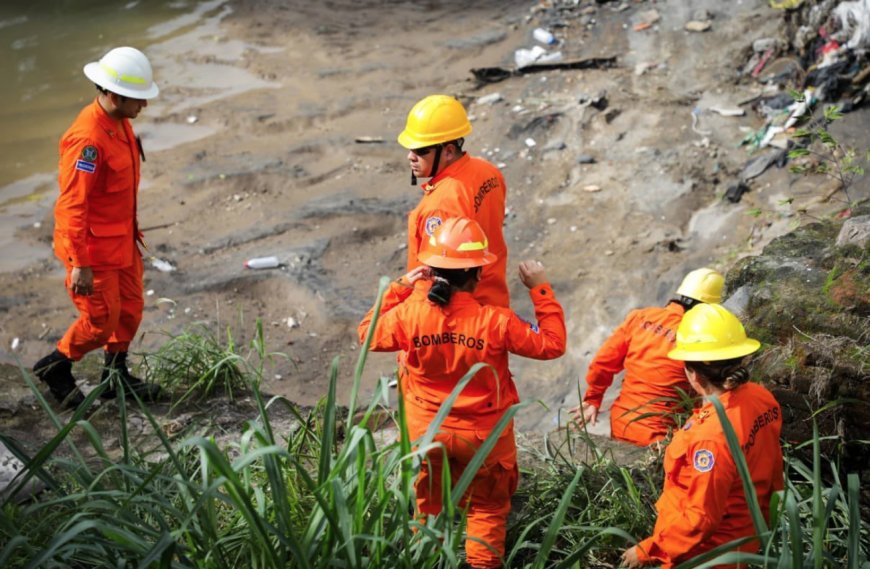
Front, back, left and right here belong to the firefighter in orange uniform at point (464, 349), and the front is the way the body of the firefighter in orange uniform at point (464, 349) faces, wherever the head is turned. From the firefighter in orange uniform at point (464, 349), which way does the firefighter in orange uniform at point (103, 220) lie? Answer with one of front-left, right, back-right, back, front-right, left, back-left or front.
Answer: front-left

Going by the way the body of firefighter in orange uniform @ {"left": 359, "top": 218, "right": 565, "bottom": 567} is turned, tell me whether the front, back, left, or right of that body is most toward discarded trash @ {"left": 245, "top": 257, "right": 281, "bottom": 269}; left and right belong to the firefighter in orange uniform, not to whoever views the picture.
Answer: front

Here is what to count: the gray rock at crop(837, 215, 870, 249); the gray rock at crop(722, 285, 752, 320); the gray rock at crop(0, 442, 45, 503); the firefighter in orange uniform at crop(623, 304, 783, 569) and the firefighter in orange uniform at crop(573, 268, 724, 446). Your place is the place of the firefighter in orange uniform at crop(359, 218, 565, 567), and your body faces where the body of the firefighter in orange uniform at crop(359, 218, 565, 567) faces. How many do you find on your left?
1

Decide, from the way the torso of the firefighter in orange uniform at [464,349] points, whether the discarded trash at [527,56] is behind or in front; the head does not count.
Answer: in front

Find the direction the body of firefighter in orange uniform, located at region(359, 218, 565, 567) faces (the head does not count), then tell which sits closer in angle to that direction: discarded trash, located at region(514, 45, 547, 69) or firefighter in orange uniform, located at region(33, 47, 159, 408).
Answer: the discarded trash

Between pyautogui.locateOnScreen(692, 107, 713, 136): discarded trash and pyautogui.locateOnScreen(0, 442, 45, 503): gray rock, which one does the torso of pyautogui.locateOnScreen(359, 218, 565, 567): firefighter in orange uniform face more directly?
the discarded trash

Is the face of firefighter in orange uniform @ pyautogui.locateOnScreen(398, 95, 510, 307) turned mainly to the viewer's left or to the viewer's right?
to the viewer's left

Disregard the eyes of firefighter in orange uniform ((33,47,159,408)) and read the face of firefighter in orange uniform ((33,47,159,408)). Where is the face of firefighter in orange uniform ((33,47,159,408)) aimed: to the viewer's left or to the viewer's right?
to the viewer's right

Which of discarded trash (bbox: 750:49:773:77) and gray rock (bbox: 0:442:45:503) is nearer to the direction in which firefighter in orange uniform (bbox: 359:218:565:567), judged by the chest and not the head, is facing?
the discarded trash

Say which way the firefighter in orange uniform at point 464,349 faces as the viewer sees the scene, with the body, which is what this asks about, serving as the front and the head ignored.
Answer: away from the camera

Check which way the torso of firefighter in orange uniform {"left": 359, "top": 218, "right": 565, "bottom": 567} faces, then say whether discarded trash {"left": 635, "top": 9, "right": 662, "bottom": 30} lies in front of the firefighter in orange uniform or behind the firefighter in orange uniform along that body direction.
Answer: in front

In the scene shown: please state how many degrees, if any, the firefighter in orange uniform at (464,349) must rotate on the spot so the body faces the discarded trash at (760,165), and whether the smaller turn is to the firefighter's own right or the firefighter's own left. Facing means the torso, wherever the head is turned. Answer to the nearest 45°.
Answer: approximately 45° to the firefighter's own right

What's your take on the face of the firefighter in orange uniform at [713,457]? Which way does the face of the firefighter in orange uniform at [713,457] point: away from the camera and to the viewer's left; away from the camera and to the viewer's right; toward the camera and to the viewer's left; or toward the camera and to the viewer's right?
away from the camera and to the viewer's left

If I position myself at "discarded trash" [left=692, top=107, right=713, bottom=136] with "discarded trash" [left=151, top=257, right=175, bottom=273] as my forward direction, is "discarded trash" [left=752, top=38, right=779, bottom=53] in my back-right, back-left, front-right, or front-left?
back-right

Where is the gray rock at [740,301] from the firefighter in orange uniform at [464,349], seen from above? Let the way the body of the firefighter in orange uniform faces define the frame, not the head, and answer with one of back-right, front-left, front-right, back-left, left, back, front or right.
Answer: front-right

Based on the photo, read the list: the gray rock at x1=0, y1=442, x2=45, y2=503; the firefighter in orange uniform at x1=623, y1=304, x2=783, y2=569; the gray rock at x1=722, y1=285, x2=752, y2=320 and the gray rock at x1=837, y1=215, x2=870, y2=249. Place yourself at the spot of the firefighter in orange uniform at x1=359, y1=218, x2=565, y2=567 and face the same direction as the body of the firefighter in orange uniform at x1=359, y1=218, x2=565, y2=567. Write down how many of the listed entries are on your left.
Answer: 1

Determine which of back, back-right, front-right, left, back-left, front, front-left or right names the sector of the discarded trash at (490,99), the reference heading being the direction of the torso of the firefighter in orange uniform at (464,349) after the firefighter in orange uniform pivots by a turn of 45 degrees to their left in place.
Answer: front-right

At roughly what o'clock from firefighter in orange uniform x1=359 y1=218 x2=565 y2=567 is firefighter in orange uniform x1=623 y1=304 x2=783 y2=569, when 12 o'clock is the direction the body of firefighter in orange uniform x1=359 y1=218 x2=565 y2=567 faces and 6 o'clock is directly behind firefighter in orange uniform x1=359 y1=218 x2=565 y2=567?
firefighter in orange uniform x1=623 y1=304 x2=783 y2=569 is roughly at 4 o'clock from firefighter in orange uniform x1=359 y1=218 x2=565 y2=567.
